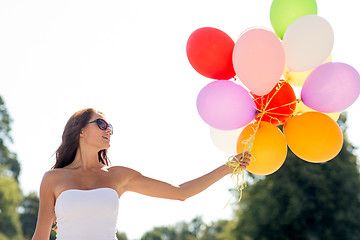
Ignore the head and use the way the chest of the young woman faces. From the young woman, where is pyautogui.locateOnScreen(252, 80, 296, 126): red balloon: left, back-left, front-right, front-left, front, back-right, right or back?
left

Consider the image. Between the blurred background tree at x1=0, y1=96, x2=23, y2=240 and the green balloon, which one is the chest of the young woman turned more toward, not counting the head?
the green balloon

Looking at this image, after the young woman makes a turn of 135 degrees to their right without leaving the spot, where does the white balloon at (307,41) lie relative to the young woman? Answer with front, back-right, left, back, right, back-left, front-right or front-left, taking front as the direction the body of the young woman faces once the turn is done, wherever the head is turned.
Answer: back-right

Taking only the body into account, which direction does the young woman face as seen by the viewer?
toward the camera

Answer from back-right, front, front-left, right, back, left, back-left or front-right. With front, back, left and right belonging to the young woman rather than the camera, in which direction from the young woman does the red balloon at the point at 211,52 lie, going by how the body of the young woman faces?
left

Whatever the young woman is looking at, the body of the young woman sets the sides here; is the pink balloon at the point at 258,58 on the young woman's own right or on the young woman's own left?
on the young woman's own left

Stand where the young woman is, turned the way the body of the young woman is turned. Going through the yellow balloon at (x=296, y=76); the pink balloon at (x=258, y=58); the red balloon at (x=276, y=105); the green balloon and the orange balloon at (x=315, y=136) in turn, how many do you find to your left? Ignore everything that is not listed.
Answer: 5

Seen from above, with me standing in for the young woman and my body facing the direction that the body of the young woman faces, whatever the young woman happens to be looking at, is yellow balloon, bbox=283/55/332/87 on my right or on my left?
on my left

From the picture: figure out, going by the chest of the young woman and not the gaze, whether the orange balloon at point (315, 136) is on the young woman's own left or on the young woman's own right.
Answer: on the young woman's own left
